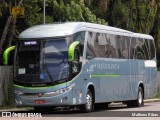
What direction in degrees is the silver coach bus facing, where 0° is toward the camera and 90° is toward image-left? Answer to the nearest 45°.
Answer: approximately 45°
